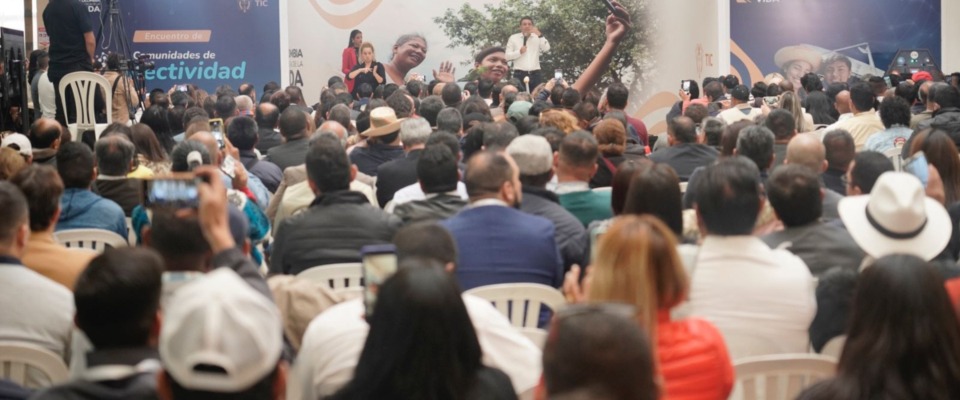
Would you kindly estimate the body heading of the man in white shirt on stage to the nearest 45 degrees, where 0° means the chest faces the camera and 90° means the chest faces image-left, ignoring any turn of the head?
approximately 0°

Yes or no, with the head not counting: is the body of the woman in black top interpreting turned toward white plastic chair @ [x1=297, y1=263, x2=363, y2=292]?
yes

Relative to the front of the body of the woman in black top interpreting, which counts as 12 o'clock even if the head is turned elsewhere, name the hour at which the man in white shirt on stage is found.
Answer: The man in white shirt on stage is roughly at 8 o'clock from the woman in black top interpreting.
